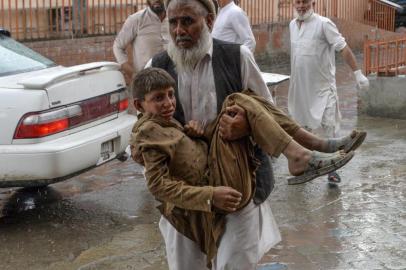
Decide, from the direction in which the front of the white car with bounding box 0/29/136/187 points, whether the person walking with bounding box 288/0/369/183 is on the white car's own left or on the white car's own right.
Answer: on the white car's own right

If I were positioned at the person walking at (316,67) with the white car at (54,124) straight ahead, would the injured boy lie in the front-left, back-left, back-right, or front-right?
front-left

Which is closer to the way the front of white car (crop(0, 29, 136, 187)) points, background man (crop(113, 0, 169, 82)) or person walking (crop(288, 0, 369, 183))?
the background man

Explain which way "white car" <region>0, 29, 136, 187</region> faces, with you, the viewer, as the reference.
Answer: facing away from the viewer and to the left of the viewer

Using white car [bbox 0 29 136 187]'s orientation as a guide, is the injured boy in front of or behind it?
behind

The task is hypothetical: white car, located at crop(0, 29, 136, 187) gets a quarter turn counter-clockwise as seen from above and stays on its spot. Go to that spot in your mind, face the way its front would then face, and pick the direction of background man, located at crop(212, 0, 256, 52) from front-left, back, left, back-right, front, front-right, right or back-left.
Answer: back

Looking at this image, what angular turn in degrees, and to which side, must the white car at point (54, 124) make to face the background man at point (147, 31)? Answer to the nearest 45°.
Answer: approximately 90° to its right

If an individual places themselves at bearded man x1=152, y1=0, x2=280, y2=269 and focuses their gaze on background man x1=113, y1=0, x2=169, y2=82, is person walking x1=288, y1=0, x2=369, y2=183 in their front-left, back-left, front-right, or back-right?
front-right
